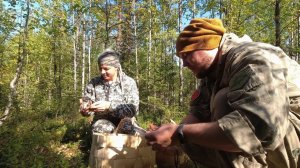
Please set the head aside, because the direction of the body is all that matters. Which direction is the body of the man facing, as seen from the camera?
to the viewer's left

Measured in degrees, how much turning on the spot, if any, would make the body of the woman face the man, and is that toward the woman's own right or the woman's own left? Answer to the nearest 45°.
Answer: approximately 45° to the woman's own left

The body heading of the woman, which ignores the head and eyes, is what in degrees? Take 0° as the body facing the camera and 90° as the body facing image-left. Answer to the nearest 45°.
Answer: approximately 45°
